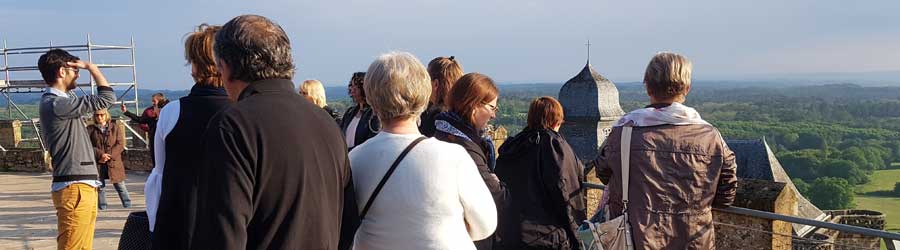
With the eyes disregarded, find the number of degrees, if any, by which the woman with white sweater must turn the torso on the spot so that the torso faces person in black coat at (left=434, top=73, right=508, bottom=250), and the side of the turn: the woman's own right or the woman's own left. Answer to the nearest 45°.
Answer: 0° — they already face them

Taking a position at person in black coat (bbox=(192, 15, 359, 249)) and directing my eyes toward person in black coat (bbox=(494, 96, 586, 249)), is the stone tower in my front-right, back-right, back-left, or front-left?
front-left

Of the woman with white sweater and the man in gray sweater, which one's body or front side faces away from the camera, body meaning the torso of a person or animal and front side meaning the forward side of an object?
the woman with white sweater

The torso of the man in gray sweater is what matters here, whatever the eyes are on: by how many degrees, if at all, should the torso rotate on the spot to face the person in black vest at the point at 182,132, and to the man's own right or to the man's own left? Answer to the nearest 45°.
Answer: approximately 90° to the man's own right

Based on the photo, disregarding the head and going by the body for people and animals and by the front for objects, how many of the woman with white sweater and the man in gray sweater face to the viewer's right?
1

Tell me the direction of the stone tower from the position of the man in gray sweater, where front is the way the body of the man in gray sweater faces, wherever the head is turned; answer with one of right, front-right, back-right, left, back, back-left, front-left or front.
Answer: front-left

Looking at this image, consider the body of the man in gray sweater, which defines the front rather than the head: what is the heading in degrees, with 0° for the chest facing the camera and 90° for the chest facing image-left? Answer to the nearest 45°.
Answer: approximately 270°

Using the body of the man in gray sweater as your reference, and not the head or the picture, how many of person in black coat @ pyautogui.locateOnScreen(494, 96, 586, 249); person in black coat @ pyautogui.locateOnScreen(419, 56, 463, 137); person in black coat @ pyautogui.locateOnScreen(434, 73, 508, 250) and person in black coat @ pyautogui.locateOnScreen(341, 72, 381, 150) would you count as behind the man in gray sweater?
0

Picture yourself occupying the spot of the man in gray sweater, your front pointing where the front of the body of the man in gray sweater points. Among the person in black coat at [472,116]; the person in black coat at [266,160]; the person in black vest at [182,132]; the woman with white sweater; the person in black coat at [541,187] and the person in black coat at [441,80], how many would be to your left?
0

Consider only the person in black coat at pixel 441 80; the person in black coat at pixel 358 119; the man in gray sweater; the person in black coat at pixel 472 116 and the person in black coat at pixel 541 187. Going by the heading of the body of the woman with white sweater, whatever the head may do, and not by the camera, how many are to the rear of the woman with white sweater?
0

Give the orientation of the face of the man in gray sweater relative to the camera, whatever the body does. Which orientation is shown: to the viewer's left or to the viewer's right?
to the viewer's right

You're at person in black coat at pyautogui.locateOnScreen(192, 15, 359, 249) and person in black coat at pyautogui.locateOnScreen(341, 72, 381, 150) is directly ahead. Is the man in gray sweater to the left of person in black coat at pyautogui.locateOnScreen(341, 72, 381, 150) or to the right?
left

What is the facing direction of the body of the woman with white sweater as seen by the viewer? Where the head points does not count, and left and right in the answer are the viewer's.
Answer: facing away from the viewer

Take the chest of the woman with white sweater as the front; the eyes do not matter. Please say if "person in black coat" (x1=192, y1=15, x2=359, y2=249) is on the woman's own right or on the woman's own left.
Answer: on the woman's own left

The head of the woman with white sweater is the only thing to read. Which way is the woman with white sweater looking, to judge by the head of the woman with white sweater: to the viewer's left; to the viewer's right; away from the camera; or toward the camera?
away from the camera

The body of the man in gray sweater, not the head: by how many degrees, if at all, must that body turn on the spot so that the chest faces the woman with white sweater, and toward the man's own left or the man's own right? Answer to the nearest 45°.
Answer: approximately 90° to the man's own right

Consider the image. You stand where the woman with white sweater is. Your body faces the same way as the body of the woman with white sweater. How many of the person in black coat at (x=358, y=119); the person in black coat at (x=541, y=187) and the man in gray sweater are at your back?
0
